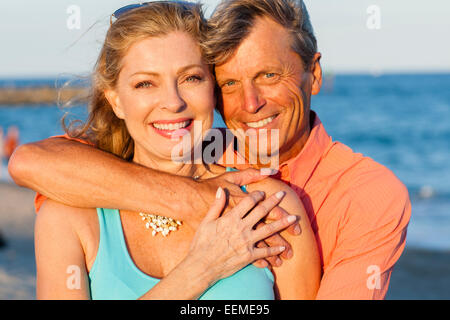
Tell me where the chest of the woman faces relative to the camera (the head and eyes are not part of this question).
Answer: toward the camera

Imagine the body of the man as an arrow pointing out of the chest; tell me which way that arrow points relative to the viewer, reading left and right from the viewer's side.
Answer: facing the viewer and to the left of the viewer
